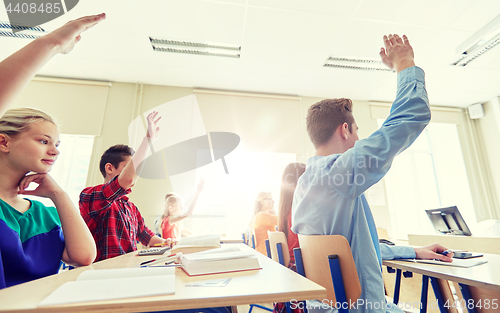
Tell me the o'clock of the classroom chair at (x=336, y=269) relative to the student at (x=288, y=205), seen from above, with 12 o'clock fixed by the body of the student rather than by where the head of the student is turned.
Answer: The classroom chair is roughly at 4 o'clock from the student.

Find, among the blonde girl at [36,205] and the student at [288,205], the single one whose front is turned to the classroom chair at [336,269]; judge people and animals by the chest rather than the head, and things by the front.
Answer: the blonde girl

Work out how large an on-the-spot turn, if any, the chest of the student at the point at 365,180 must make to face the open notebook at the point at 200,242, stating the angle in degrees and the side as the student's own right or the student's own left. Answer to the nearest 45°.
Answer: approximately 135° to the student's own left

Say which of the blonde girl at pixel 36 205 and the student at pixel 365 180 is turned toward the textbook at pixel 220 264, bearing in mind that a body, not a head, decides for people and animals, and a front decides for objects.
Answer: the blonde girl

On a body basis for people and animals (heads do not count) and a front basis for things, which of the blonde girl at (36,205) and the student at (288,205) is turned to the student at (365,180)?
the blonde girl

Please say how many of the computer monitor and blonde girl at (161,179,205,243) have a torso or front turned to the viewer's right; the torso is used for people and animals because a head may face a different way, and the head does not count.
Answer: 1

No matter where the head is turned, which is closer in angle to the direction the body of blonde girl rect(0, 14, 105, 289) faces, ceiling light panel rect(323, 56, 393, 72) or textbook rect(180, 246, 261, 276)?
the textbook

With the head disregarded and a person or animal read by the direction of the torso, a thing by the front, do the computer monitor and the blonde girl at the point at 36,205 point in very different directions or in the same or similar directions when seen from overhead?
very different directions

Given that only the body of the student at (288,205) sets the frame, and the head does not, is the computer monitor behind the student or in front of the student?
in front

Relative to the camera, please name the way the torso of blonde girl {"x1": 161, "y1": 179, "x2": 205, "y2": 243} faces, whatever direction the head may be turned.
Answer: to the viewer's right

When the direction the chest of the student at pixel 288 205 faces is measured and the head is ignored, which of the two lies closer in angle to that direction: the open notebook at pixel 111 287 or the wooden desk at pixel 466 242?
the wooden desk

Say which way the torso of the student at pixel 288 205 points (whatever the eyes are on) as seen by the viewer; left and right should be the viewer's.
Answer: facing away from the viewer and to the right of the viewer
